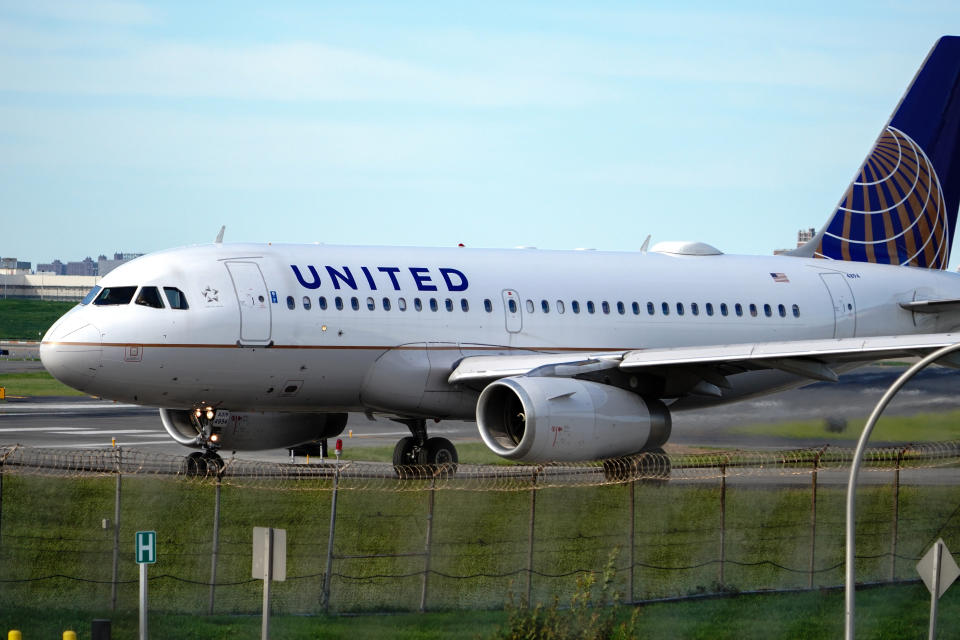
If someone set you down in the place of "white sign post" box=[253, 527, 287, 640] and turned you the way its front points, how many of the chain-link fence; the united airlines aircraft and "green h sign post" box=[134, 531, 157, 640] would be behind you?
0

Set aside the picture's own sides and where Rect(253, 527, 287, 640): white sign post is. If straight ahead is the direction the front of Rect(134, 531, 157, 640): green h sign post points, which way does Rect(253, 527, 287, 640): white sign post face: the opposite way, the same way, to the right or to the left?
the opposite way

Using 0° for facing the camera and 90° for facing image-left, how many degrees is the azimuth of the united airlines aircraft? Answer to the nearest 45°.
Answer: approximately 45°

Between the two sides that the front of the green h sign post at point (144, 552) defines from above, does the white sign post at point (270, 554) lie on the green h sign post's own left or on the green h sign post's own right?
on the green h sign post's own left

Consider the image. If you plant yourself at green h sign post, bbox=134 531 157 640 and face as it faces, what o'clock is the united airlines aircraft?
The united airlines aircraft is roughly at 7 o'clock from the green h sign post.

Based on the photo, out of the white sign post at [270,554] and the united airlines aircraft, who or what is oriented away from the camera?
the white sign post

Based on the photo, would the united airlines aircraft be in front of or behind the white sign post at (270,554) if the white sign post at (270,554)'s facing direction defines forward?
in front

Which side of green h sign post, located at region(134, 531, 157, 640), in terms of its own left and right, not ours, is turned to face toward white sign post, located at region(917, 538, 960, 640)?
left

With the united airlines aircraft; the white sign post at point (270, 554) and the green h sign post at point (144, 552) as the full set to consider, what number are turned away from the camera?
1

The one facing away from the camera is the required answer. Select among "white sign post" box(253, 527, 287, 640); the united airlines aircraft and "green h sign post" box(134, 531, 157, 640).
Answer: "white sign post" box(253, 527, 287, 640)

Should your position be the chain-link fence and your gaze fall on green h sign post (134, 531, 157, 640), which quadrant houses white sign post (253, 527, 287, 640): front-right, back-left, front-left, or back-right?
front-left

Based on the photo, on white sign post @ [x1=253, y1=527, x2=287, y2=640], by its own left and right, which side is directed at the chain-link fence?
front

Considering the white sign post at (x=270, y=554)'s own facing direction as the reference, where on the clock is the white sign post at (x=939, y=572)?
the white sign post at (x=939, y=572) is roughly at 3 o'clock from the white sign post at (x=270, y=554).

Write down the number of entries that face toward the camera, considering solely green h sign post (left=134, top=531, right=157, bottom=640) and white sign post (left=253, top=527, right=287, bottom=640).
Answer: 1

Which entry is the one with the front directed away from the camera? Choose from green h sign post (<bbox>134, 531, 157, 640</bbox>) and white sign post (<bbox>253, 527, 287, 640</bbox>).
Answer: white sign post (<bbox>253, 527, 287, 640</bbox>)

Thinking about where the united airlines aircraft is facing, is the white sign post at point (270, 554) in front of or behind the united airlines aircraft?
in front

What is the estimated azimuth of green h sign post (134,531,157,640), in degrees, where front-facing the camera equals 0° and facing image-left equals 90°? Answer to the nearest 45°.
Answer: approximately 0°

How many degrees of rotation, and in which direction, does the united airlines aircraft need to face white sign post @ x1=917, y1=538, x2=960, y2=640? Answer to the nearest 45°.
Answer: approximately 90° to its left

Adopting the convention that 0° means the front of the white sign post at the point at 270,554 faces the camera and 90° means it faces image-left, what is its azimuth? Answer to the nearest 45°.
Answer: approximately 180°
